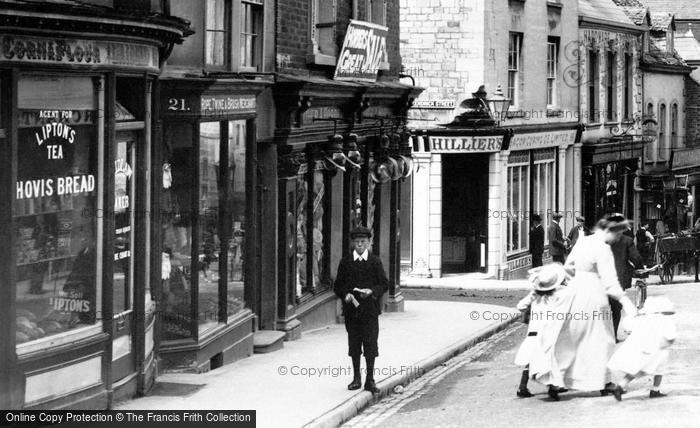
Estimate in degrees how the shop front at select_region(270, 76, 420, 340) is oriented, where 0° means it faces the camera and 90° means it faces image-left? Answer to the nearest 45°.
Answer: approximately 315°

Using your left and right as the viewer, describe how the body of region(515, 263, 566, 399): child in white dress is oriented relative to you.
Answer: facing away from the viewer and to the right of the viewer

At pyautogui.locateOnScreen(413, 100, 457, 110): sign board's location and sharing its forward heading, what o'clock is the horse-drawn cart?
The horse-drawn cart is roughly at 9 o'clock from the sign board.

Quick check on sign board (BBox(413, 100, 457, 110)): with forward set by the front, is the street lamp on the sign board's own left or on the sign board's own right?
on the sign board's own left

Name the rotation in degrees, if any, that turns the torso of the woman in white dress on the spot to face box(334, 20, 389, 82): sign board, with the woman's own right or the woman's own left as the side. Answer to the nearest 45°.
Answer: approximately 90° to the woman's own left

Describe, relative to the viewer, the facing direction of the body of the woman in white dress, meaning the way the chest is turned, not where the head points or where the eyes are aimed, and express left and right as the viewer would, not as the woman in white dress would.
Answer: facing away from the viewer and to the right of the viewer

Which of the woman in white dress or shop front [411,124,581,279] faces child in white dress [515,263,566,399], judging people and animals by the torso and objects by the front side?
the shop front

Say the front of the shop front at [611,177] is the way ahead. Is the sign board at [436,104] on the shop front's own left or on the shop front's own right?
on the shop front's own right

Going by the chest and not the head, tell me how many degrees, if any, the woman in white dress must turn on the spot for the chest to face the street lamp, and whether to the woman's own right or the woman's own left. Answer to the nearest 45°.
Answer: approximately 45° to the woman's own left
